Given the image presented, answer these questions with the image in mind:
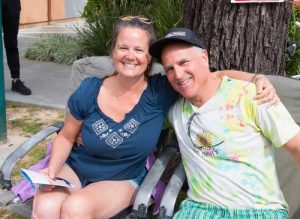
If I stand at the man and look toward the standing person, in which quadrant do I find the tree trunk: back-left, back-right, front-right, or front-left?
front-right

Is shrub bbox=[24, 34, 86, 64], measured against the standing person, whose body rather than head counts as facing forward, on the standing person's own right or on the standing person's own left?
on the standing person's own left

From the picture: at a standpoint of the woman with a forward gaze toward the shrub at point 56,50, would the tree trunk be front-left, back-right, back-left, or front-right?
front-right

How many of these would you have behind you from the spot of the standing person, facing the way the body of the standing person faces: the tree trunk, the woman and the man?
0

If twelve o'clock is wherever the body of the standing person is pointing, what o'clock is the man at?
The man is roughly at 1 o'clock from the standing person.

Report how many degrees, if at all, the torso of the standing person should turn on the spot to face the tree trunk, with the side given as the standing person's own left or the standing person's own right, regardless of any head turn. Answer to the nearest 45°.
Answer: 0° — they already face it

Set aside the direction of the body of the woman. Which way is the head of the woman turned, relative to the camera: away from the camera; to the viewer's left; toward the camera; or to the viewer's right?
toward the camera

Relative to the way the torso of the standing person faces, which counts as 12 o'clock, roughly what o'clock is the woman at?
The woman is roughly at 1 o'clock from the standing person.
